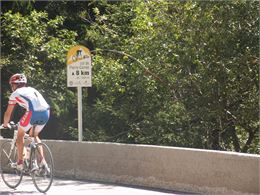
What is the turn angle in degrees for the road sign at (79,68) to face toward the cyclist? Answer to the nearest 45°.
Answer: approximately 45° to its right

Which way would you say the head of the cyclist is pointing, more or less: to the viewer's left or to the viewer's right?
to the viewer's left

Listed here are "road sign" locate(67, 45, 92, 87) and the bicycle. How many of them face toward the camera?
1

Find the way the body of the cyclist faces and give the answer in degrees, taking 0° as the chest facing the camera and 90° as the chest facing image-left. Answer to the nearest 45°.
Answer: approximately 135°

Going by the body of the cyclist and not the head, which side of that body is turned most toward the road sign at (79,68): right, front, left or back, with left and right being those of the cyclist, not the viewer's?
right

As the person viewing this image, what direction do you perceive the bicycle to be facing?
facing away from the viewer and to the left of the viewer

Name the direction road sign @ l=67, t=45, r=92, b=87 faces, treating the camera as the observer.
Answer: facing the viewer
